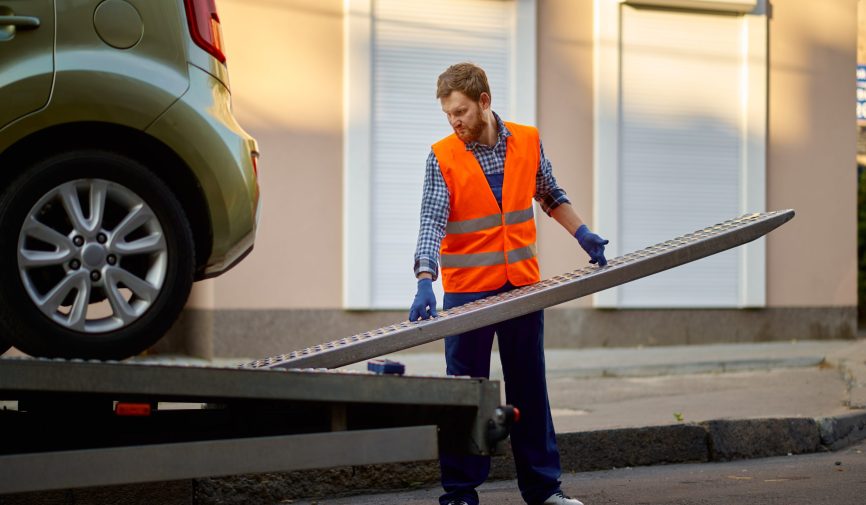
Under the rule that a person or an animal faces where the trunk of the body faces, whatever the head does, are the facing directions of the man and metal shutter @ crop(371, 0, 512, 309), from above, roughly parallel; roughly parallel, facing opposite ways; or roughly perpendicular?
roughly parallel

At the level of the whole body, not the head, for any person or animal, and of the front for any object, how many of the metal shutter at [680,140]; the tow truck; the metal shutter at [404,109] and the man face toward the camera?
3

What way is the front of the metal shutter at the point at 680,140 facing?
toward the camera

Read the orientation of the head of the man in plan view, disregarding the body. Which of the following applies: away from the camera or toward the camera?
toward the camera

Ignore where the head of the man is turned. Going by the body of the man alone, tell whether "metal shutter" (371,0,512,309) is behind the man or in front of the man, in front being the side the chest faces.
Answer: behind

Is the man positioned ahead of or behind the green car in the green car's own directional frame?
behind

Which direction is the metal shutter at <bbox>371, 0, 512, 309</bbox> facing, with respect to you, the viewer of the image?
facing the viewer

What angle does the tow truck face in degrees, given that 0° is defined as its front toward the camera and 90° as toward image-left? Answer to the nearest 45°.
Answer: approximately 90°

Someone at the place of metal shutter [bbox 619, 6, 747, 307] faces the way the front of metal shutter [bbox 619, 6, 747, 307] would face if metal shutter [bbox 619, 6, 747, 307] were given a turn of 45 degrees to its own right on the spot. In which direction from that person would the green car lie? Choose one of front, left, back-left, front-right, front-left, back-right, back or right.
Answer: front-left

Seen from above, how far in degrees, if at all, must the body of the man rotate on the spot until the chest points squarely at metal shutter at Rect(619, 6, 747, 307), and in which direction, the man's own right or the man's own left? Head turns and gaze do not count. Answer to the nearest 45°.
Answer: approximately 180°

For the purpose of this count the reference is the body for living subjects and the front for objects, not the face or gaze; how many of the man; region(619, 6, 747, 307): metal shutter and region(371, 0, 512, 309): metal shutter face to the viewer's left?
0

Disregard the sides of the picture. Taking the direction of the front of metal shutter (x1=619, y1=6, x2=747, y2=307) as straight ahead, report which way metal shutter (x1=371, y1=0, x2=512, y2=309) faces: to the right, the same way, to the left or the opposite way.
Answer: the same way

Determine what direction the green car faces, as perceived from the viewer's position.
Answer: facing to the left of the viewer

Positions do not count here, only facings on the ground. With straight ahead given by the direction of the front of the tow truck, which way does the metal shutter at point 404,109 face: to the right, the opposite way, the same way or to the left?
to the left

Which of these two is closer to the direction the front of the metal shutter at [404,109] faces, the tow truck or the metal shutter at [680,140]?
the tow truck

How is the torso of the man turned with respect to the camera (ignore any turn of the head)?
toward the camera
